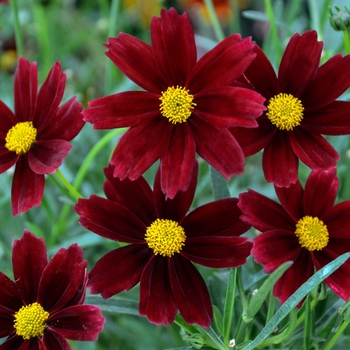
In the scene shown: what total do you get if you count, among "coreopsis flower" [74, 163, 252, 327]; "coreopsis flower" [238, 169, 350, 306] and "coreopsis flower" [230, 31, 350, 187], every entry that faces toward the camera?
3

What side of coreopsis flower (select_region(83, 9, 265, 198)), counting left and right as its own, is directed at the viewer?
front

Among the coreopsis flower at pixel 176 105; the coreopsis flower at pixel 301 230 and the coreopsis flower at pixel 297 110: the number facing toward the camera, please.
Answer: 3

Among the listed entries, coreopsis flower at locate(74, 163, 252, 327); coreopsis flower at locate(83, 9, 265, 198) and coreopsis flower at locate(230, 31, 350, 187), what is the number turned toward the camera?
3

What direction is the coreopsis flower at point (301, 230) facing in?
toward the camera

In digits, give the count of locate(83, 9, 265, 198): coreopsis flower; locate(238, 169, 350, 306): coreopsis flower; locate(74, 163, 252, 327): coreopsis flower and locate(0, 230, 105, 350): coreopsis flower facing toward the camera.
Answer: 4

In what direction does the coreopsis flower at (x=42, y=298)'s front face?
toward the camera
